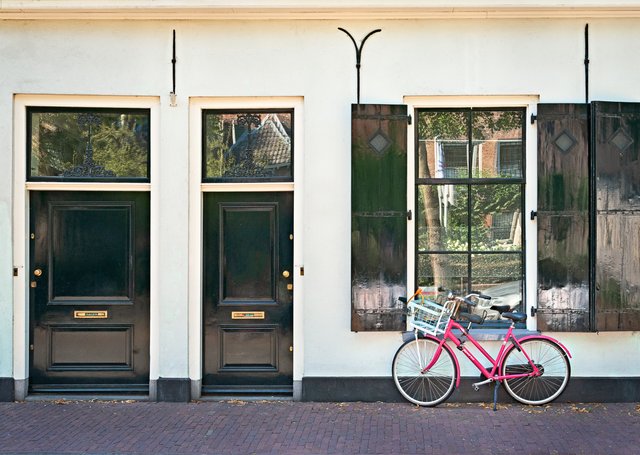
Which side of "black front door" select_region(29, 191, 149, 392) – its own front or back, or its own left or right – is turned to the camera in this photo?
front

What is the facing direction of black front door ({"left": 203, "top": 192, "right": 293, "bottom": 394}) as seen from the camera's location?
facing the viewer

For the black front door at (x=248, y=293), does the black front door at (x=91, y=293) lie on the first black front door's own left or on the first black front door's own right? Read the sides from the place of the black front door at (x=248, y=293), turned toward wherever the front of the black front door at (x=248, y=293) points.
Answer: on the first black front door's own right

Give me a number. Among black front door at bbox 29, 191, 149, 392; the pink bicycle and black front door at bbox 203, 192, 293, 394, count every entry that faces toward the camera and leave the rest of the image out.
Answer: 2

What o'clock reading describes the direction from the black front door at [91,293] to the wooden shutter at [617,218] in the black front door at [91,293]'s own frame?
The wooden shutter is roughly at 10 o'clock from the black front door.

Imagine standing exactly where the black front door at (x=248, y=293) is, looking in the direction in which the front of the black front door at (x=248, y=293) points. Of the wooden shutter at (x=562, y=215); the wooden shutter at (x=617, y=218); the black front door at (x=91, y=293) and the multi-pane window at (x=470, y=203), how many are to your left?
3

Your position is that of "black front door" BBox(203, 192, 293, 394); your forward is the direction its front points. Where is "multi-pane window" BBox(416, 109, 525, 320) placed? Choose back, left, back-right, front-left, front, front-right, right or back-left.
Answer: left

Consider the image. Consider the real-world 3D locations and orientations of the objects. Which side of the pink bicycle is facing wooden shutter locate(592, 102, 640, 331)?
back

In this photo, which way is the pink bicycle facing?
to the viewer's left

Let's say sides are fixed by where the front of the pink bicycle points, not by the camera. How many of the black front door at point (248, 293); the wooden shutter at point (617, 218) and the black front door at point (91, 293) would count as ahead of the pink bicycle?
2
